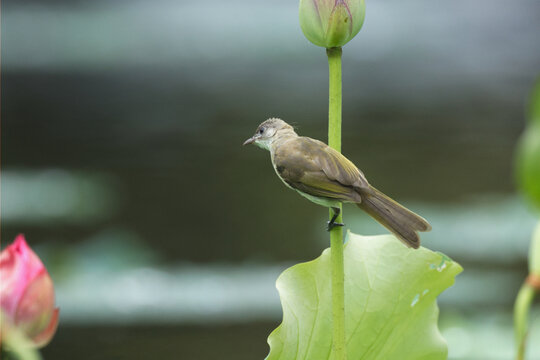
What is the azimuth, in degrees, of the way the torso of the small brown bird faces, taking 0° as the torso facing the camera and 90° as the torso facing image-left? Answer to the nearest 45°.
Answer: approximately 90°
